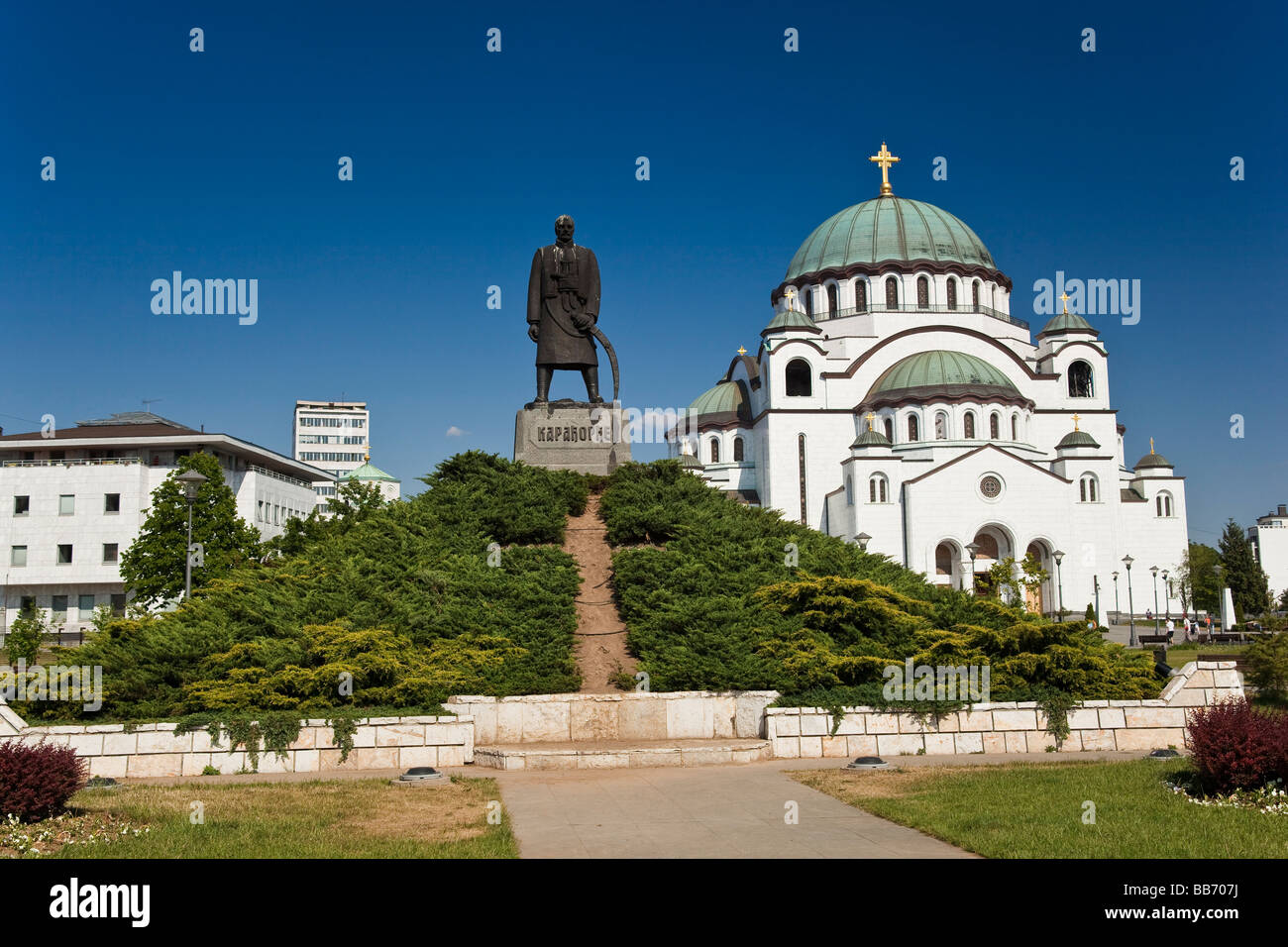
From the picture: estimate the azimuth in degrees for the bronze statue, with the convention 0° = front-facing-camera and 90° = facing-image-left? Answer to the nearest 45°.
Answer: approximately 0°

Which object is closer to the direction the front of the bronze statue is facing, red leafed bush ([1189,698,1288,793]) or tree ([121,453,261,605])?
the red leafed bush

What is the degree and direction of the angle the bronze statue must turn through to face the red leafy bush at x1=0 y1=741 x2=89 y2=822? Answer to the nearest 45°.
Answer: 0° — it already faces it

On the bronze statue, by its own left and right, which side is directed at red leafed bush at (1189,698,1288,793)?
front
